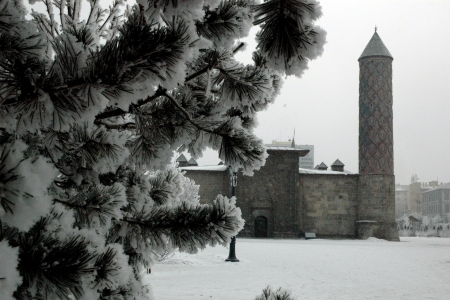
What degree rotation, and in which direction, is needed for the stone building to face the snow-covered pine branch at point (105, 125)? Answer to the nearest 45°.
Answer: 0° — it already faces it

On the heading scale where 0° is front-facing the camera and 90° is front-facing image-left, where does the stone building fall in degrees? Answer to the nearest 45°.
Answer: approximately 0°
